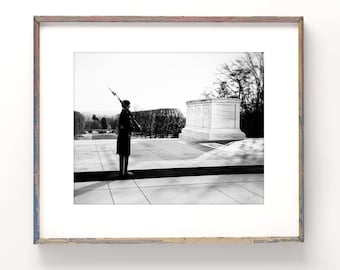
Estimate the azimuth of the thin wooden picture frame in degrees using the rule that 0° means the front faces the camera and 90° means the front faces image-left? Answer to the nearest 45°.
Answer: approximately 0°
